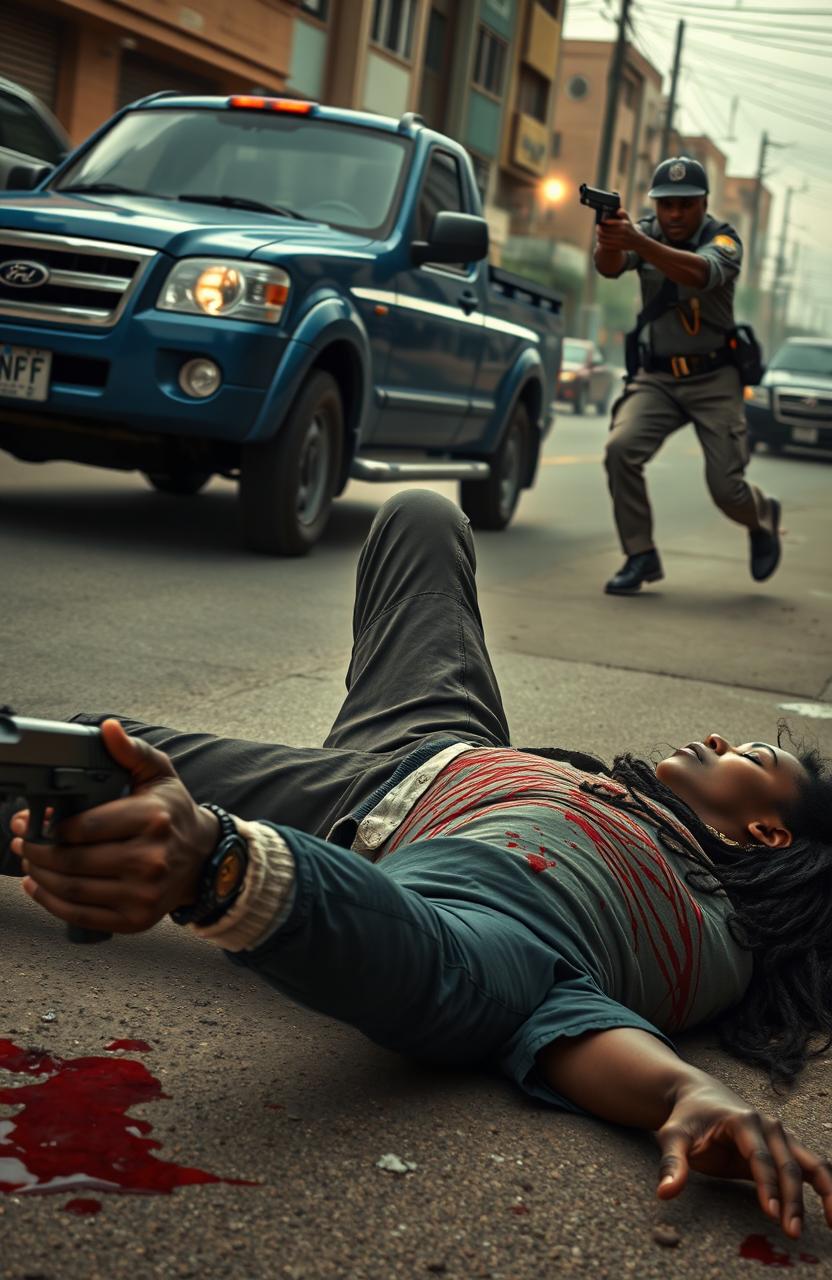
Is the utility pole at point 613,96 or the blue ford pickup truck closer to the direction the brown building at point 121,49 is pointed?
the blue ford pickup truck

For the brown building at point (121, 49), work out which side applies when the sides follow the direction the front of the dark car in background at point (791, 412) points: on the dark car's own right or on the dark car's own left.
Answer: on the dark car's own right

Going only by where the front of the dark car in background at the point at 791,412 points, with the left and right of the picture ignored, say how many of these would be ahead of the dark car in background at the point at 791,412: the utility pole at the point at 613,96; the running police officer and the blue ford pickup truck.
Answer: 2

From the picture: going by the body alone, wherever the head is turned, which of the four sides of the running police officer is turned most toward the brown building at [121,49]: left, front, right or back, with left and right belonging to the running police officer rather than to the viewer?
right

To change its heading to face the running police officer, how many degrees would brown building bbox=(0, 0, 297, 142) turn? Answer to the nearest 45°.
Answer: approximately 45° to its right

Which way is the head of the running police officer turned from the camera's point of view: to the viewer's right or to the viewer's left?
to the viewer's left

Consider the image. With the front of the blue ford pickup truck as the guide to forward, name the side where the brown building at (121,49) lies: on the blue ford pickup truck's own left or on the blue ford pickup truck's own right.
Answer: on the blue ford pickup truck's own right

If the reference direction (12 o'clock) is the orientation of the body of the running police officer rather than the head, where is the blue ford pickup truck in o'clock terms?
The blue ford pickup truck is roughly at 3 o'clock from the running police officer.

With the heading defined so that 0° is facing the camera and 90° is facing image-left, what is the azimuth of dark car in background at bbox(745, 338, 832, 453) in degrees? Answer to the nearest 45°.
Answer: approximately 0°

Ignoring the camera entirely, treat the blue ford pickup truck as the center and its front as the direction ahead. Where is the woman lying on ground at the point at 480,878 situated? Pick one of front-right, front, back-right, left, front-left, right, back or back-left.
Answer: front-left

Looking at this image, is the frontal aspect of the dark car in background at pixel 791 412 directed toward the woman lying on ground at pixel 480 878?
yes

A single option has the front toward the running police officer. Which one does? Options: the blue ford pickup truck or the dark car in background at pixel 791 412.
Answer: the dark car in background
